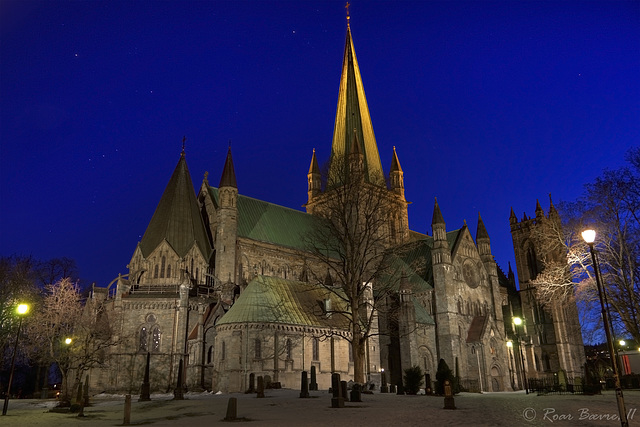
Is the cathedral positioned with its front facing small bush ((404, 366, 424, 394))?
no

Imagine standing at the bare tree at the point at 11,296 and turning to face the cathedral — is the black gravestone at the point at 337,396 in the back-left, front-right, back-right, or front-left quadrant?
front-right

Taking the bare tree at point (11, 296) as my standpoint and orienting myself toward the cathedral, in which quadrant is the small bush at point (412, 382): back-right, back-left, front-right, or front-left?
front-right

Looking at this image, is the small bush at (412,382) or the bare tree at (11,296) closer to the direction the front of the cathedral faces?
the small bush

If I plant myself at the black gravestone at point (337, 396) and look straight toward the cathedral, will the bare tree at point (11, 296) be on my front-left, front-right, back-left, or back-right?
front-left

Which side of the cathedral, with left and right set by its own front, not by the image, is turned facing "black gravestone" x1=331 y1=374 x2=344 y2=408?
right

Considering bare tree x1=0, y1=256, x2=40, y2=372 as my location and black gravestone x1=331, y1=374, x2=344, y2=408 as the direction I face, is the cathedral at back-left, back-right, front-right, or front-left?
front-left

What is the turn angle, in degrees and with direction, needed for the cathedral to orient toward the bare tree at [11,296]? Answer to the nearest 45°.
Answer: approximately 135° to its left

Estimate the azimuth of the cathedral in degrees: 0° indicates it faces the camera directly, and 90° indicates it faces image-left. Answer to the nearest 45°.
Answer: approximately 225°
